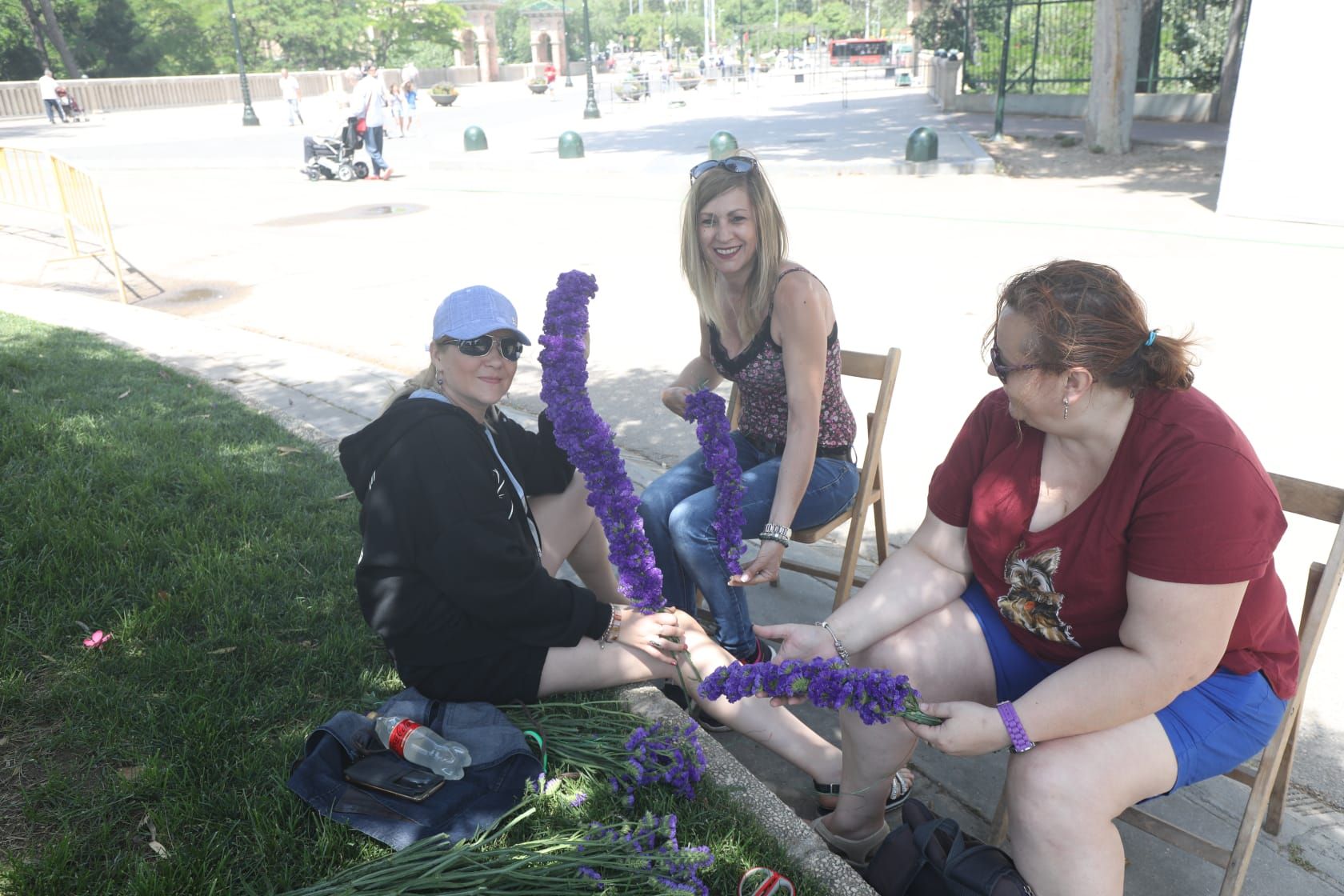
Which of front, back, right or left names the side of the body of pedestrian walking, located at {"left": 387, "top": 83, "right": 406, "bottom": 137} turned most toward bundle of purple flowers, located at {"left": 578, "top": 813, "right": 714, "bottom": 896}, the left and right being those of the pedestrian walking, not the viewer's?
front

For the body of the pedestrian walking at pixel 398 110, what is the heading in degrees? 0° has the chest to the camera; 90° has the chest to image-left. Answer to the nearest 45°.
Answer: approximately 0°

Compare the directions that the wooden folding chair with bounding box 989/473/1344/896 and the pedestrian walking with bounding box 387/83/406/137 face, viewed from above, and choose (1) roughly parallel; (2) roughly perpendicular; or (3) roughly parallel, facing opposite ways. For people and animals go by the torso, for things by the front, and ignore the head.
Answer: roughly perpendicular

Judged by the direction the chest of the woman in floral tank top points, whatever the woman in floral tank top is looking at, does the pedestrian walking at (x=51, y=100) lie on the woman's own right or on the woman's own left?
on the woman's own right

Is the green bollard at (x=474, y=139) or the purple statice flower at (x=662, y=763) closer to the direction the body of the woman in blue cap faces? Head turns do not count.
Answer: the purple statice flower

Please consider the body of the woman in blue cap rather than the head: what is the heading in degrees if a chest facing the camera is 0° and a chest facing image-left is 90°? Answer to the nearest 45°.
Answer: approximately 315°

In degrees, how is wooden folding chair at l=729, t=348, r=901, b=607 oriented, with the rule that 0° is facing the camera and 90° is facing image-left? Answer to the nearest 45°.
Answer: approximately 45°

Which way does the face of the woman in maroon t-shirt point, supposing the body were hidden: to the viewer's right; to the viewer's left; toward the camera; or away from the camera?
to the viewer's left

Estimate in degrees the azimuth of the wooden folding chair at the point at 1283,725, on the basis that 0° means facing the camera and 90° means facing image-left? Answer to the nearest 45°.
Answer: approximately 45°

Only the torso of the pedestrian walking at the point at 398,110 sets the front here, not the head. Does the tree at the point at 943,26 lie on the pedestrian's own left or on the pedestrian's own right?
on the pedestrian's own left

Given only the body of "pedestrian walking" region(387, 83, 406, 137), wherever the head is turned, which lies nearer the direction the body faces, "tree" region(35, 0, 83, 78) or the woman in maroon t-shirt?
the woman in maroon t-shirt

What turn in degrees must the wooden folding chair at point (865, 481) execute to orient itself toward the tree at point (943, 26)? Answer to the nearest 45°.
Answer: approximately 135° to its right
